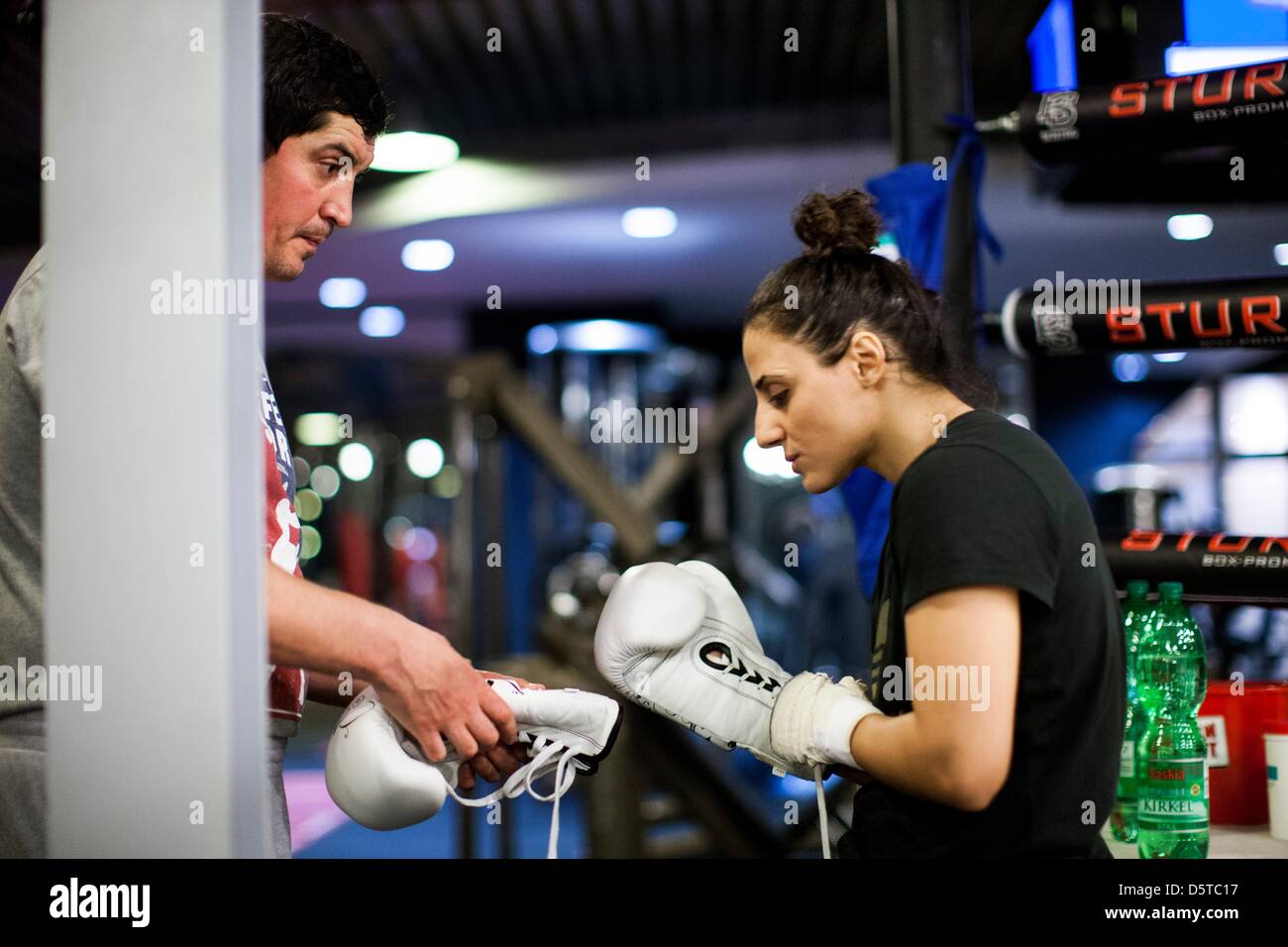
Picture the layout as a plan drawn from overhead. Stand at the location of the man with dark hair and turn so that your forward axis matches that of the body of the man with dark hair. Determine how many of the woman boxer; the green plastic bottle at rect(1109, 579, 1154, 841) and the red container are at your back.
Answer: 0

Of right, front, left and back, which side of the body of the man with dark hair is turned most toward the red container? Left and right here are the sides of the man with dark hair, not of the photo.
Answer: front

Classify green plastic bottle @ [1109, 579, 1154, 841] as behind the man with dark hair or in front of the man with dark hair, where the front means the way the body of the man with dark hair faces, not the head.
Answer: in front

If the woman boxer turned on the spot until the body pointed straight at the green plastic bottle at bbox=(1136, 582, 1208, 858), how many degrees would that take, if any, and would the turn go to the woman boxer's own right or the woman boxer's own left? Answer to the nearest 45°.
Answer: approximately 135° to the woman boxer's own right

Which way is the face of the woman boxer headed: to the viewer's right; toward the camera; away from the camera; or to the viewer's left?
to the viewer's left

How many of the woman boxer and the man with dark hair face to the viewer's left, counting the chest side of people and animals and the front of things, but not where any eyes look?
1

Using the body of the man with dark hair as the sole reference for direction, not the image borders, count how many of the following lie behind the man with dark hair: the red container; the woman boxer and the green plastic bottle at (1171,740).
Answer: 0

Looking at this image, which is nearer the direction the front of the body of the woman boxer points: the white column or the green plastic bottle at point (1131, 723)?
the white column

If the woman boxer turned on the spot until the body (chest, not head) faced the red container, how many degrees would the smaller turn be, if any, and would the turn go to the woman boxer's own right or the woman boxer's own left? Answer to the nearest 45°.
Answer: approximately 135° to the woman boxer's own right

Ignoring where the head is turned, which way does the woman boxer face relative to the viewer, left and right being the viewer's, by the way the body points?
facing to the left of the viewer

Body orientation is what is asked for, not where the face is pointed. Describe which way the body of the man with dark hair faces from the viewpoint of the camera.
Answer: to the viewer's right

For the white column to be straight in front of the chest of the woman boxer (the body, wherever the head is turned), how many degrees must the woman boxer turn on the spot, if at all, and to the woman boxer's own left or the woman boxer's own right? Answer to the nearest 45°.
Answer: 0° — they already face it

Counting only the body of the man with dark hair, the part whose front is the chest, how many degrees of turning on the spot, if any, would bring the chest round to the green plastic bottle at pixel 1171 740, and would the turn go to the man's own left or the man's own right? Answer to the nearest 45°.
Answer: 0° — they already face it
